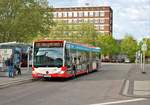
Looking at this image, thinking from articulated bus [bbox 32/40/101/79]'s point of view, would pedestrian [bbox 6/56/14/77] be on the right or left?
on its right

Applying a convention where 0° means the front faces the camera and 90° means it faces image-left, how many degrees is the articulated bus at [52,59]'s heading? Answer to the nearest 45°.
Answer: approximately 45°
